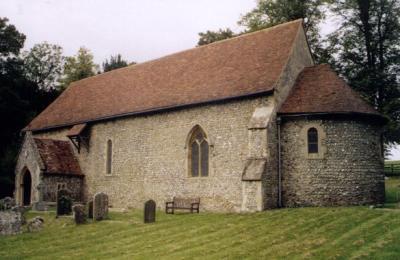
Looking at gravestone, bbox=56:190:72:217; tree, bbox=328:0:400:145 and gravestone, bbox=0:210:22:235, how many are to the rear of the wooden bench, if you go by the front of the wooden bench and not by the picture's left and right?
1

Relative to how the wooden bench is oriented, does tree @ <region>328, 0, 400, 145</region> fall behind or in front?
behind

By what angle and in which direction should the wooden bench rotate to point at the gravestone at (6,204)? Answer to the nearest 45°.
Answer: approximately 45° to its right

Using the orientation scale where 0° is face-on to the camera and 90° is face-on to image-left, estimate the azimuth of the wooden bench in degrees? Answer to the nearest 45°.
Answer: approximately 45°

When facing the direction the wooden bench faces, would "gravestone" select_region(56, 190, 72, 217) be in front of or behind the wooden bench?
in front

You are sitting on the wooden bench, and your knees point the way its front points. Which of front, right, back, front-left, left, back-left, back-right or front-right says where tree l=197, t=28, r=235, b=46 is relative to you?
back-right

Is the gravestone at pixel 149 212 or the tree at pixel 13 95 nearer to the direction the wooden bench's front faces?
the gravestone

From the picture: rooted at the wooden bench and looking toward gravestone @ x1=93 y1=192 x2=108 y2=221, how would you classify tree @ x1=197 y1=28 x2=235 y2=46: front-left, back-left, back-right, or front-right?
back-right

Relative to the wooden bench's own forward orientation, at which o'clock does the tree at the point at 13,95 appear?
The tree is roughly at 3 o'clock from the wooden bench.

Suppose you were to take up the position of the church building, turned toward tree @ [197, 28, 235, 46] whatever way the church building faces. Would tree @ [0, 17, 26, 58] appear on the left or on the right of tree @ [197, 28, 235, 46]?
left

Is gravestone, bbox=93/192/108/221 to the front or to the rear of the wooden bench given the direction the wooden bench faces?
to the front
